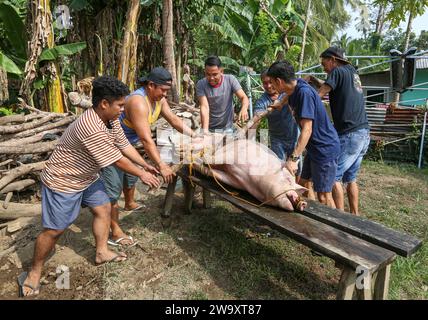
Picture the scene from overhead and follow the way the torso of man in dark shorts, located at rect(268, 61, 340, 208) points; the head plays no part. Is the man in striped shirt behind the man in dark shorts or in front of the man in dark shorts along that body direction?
in front

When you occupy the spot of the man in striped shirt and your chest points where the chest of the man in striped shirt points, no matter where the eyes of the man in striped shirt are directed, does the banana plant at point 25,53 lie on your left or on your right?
on your left

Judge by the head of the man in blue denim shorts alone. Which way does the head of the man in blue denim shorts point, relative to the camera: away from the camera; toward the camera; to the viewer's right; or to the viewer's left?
to the viewer's left

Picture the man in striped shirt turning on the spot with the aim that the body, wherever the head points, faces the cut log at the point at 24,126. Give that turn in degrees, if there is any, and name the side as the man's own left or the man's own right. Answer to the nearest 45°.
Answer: approximately 90° to the man's own left

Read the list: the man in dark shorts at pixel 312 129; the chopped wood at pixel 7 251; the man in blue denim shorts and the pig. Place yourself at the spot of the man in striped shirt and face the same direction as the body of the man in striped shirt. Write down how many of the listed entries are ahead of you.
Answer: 3

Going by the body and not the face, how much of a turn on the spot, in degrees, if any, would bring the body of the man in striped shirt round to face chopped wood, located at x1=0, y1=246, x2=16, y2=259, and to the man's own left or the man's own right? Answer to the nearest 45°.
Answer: approximately 135° to the man's own left

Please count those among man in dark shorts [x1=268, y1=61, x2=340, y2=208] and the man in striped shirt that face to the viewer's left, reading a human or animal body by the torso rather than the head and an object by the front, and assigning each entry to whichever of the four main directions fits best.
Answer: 1

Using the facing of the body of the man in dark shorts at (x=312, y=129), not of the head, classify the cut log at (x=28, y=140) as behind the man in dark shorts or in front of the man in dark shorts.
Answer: in front

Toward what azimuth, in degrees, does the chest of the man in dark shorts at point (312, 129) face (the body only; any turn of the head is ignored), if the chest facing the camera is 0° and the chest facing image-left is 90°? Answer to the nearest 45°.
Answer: approximately 90°

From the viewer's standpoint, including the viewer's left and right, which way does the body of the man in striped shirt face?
facing to the right of the viewer

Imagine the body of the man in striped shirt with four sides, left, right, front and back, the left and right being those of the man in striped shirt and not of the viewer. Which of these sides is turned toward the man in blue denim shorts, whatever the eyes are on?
front

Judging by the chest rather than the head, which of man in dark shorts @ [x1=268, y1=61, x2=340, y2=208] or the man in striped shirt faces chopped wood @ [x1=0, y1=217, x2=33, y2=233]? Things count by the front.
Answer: the man in dark shorts

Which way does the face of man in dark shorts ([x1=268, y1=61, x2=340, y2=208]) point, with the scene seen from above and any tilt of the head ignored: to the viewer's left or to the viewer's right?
to the viewer's left

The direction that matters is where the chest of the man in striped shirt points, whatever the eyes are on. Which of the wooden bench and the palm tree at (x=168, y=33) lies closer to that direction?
the wooden bench
